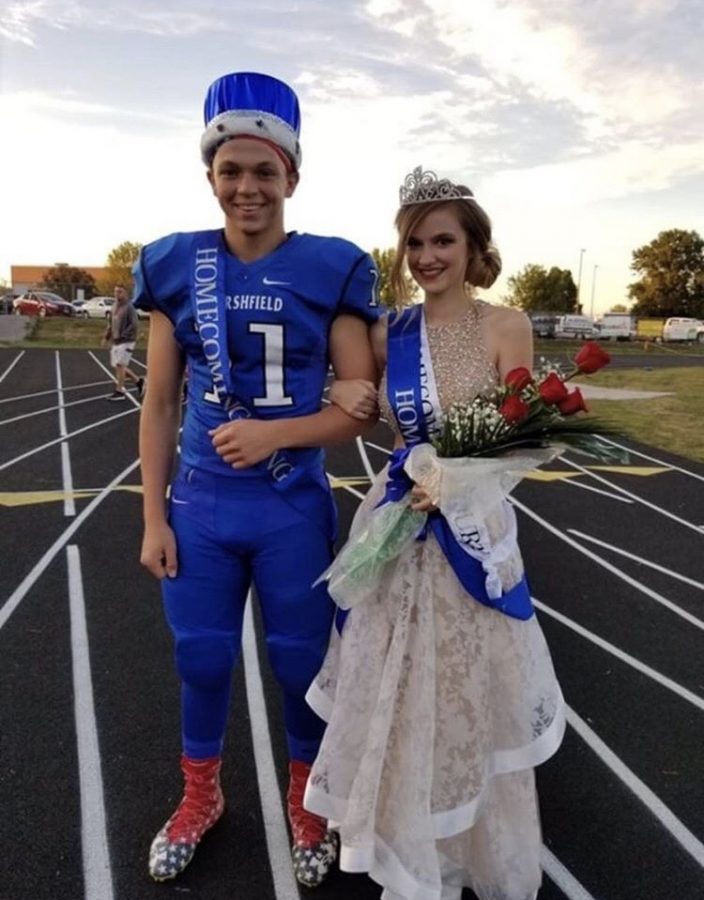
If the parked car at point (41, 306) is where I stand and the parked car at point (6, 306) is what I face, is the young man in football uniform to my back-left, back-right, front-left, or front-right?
back-left

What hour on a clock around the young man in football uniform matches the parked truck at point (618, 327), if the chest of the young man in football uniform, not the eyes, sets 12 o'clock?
The parked truck is roughly at 7 o'clock from the young man in football uniform.

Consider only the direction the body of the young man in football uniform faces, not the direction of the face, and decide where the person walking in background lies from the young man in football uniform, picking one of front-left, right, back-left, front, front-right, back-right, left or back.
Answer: back

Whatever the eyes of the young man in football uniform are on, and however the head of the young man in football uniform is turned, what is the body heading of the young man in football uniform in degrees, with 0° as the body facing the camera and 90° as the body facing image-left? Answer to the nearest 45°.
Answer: approximately 0°

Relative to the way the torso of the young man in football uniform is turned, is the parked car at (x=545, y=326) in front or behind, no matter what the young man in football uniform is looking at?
behind

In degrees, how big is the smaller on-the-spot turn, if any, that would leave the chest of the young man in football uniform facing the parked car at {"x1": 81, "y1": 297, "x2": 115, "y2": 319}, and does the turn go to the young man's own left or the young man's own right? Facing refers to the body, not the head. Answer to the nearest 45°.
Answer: approximately 180°

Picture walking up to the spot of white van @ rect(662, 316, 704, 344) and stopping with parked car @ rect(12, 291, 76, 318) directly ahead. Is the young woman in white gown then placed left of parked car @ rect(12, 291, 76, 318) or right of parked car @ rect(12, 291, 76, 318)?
left

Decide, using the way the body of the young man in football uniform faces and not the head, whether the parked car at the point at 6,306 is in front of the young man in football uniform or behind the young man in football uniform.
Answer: behind
